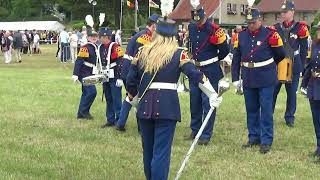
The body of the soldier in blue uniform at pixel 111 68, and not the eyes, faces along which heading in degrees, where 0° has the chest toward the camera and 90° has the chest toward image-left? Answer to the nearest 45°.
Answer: approximately 45°

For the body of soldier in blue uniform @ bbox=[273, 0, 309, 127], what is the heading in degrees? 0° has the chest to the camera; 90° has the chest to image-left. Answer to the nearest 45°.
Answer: approximately 45°

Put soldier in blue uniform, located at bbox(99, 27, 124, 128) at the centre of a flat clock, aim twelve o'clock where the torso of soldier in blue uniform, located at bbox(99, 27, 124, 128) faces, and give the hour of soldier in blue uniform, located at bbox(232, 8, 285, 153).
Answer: soldier in blue uniform, located at bbox(232, 8, 285, 153) is roughly at 9 o'clock from soldier in blue uniform, located at bbox(99, 27, 124, 128).

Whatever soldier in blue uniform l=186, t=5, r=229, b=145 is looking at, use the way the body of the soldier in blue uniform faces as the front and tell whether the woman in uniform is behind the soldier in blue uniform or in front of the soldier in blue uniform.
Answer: in front

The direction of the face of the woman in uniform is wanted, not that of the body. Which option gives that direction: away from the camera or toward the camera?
away from the camera

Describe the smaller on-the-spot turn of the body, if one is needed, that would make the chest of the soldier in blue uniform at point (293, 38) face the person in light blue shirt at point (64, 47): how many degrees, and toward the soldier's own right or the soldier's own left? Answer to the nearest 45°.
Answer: approximately 90° to the soldier's own right

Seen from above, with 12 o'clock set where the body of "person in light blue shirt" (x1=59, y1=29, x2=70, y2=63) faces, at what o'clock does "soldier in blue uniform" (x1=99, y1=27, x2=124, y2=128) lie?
The soldier in blue uniform is roughly at 6 o'clock from the person in light blue shirt.

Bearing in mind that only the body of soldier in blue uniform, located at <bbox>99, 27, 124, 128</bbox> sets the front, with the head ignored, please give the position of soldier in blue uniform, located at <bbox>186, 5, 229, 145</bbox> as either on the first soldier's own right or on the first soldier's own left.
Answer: on the first soldier's own left

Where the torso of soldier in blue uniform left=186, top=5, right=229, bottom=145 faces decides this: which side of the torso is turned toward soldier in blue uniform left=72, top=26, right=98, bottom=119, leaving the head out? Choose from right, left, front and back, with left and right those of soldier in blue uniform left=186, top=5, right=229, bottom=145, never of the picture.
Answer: right

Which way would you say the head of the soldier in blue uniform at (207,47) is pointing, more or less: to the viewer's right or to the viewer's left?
to the viewer's left
